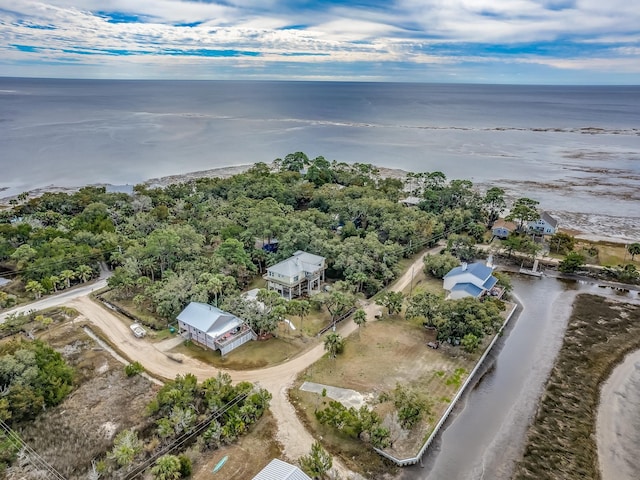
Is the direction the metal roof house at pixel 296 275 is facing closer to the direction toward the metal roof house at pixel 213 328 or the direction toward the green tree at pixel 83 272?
the metal roof house

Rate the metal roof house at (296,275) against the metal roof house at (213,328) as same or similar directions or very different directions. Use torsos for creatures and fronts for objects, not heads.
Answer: same or similar directions

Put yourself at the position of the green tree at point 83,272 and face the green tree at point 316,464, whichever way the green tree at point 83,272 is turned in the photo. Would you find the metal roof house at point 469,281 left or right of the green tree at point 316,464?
left

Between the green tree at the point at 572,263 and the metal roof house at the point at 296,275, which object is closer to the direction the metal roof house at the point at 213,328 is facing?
the green tree

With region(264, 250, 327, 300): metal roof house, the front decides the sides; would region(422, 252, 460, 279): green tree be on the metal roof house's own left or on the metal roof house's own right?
on the metal roof house's own left

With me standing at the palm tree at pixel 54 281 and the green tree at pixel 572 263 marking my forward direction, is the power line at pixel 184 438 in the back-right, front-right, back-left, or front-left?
front-right

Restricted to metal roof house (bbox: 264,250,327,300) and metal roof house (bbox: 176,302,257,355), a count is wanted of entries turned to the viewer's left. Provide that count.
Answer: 0
